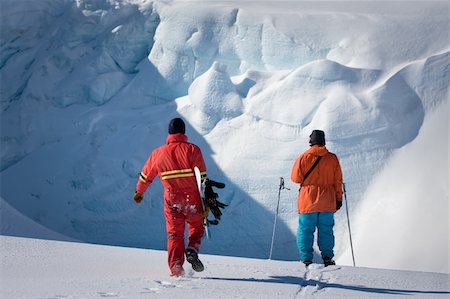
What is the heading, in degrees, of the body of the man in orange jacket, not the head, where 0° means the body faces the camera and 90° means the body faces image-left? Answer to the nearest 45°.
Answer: approximately 180°

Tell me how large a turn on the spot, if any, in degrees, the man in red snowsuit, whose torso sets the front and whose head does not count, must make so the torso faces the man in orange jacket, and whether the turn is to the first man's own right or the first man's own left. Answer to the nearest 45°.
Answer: approximately 45° to the first man's own right

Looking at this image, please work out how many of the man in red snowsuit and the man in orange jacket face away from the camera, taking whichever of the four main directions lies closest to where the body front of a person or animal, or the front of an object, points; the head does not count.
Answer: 2

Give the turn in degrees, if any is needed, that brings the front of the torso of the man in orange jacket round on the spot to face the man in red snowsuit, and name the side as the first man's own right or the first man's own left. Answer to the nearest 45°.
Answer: approximately 135° to the first man's own left

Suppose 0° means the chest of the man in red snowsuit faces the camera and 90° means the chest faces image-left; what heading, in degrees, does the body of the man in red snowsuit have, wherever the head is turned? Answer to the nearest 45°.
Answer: approximately 180°

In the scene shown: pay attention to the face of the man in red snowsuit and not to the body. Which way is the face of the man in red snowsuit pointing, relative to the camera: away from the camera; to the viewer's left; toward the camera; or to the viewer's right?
away from the camera
